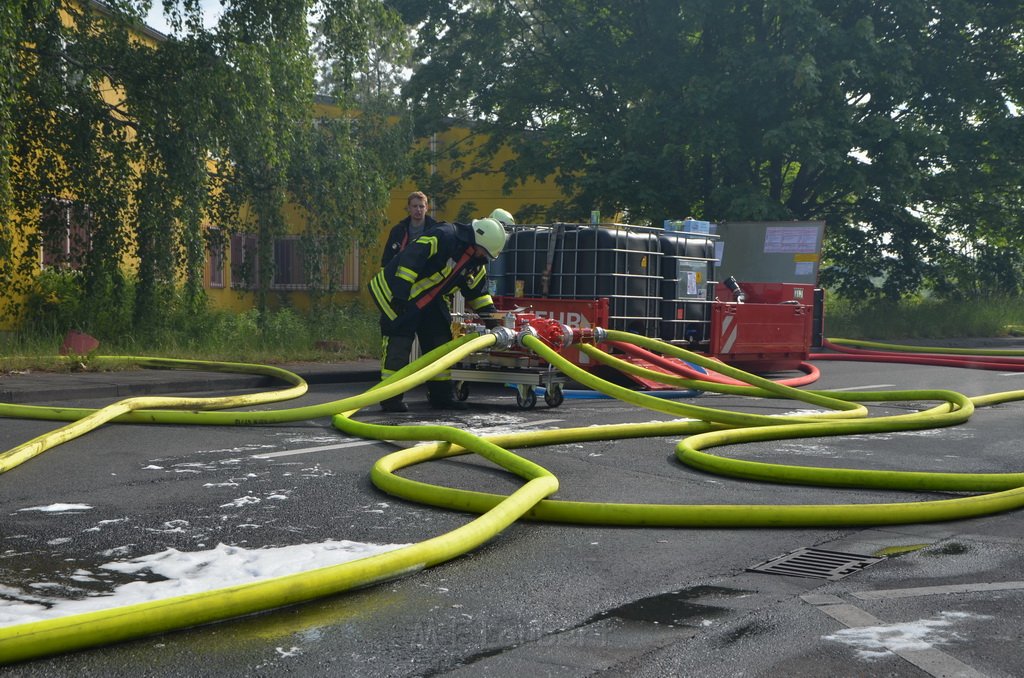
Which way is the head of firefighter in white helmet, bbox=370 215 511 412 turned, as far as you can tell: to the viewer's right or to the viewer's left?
to the viewer's right

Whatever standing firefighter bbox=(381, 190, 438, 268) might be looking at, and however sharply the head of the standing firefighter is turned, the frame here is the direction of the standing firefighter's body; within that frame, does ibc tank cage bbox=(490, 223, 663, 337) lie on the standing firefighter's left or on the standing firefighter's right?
on the standing firefighter's left

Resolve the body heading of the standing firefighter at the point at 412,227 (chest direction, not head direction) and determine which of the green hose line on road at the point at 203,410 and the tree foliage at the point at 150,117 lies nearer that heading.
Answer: the green hose line on road

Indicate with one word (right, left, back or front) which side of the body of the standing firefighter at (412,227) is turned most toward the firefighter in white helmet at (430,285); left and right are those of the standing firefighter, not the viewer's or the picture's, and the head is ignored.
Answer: front

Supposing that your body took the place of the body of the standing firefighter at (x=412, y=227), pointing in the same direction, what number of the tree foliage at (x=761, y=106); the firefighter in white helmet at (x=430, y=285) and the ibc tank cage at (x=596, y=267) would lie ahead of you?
1

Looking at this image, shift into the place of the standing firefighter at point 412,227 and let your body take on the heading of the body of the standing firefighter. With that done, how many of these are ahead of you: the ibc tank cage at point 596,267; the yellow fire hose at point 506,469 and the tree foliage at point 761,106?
1

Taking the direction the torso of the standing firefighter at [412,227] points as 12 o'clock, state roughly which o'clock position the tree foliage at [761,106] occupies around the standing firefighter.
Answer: The tree foliage is roughly at 7 o'clock from the standing firefighter.

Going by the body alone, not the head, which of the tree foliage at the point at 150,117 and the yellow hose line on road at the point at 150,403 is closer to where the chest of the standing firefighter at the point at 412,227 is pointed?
the yellow hose line on road

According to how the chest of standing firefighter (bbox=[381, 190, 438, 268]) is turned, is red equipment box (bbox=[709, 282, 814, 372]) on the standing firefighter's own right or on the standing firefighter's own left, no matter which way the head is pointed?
on the standing firefighter's own left

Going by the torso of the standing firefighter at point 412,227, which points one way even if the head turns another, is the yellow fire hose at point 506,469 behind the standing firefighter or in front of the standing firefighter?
in front

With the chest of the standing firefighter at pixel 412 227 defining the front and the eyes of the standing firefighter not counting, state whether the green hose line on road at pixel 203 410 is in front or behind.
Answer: in front

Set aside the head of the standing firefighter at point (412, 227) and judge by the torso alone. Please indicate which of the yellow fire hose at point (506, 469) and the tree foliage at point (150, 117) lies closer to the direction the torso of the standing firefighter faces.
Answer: the yellow fire hose

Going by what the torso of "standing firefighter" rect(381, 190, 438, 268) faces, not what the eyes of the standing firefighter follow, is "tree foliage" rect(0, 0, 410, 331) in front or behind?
behind

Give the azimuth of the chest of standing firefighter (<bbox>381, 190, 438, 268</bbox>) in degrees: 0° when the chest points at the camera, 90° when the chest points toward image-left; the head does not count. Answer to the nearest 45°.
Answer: approximately 0°
